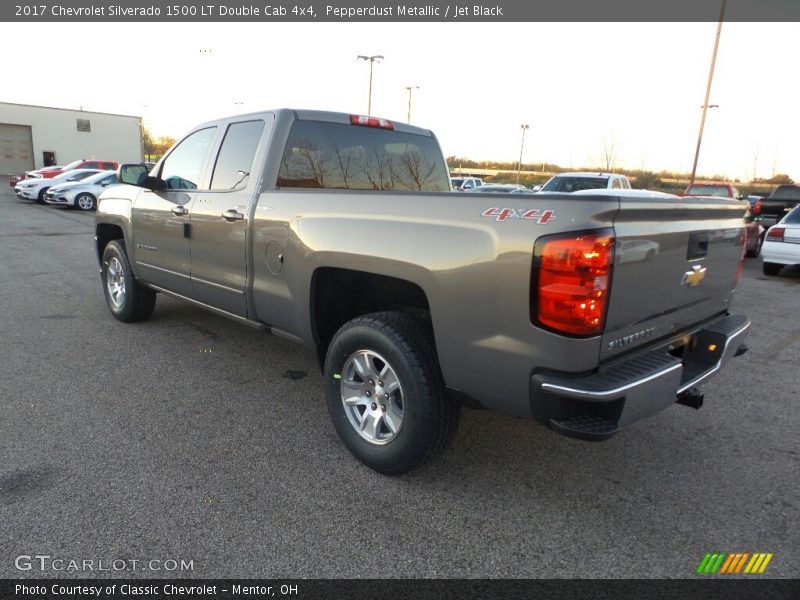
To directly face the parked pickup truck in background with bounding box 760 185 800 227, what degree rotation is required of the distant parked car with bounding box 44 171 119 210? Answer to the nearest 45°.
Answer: approximately 90° to its left

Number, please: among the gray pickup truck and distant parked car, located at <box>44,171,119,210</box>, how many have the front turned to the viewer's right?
0

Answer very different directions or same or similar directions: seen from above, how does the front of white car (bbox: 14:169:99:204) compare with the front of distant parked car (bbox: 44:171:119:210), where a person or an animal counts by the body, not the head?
same or similar directions

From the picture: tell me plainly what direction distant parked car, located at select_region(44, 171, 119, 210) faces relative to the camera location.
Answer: facing the viewer and to the left of the viewer

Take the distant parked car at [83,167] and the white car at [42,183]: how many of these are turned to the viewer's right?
0

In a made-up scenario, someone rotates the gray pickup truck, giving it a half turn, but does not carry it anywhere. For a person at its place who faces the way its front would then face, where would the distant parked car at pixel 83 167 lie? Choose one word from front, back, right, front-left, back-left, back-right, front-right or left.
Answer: back

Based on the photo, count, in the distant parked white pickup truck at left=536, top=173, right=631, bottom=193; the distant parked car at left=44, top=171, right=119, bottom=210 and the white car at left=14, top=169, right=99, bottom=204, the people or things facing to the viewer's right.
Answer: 0

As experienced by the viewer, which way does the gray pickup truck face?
facing away from the viewer and to the left of the viewer

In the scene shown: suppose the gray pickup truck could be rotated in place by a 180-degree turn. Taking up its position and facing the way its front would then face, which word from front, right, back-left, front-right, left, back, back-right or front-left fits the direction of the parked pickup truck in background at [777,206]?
left

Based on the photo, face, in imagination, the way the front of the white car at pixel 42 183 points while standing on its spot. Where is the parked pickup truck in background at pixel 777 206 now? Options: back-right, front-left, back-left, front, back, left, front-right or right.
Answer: left

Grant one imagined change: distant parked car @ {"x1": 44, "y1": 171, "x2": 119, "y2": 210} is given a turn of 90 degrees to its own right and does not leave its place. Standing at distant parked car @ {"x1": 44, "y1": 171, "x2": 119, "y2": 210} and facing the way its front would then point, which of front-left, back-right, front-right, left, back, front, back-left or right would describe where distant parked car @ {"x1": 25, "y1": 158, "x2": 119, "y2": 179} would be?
front-right

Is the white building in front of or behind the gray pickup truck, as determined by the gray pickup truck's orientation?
in front

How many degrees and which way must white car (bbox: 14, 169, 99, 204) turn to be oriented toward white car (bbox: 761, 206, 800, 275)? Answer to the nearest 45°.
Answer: approximately 90° to its left

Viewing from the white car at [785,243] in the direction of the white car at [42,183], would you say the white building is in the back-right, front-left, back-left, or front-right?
front-right
